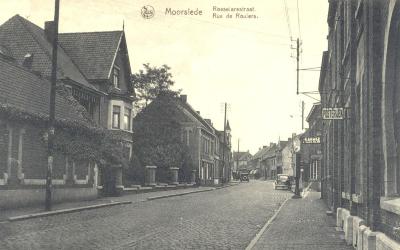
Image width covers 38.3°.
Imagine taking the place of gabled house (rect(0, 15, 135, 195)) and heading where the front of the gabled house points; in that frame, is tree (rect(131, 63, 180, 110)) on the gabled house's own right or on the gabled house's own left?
on the gabled house's own left

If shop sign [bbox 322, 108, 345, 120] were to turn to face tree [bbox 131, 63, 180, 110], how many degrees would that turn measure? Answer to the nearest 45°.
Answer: approximately 135° to its right

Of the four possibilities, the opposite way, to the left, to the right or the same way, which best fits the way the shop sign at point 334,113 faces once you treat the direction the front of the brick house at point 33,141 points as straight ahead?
to the right

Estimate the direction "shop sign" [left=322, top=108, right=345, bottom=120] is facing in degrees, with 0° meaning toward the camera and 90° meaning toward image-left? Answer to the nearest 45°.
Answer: approximately 0°

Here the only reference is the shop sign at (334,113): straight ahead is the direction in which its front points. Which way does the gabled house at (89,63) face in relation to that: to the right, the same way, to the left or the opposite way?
to the left

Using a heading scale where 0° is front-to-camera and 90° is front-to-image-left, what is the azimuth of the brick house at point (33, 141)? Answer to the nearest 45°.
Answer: approximately 315°

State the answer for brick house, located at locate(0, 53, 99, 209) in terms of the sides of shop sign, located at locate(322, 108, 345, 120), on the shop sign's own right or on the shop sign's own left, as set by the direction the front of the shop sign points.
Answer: on the shop sign's own right

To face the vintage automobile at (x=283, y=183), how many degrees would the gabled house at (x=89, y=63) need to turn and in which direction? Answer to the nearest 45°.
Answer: approximately 90° to its left

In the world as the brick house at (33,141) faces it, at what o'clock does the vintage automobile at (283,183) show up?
The vintage automobile is roughly at 9 o'clock from the brick house.

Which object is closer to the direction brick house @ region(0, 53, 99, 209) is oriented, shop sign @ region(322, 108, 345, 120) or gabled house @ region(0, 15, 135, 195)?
the shop sign

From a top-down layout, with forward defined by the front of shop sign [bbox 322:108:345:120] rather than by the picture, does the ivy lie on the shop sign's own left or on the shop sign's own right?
on the shop sign's own right
